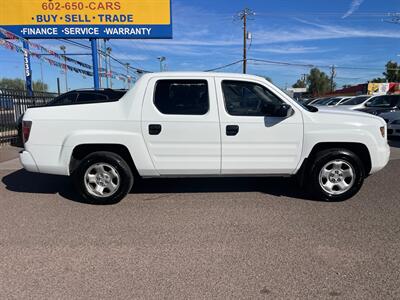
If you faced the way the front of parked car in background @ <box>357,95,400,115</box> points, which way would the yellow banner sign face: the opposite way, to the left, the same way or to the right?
to the left

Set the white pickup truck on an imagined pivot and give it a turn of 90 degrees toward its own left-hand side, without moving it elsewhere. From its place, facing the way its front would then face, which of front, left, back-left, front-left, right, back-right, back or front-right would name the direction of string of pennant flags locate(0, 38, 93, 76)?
front-left

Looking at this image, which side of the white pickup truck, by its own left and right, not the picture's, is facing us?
right

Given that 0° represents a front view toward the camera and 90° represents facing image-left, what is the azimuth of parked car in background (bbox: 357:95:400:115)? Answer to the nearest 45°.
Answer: approximately 45°

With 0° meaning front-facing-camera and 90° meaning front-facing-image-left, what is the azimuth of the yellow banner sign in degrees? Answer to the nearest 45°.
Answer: approximately 0°

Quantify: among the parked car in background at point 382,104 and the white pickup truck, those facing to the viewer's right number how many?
1

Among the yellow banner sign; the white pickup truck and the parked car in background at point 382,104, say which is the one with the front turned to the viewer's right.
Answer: the white pickup truck

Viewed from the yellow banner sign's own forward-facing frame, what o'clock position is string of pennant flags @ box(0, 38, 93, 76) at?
The string of pennant flags is roughly at 4 o'clock from the yellow banner sign.

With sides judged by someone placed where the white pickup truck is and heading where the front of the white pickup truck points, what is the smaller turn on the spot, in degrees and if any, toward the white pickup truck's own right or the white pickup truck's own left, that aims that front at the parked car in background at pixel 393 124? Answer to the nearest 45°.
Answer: approximately 45° to the white pickup truck's own left

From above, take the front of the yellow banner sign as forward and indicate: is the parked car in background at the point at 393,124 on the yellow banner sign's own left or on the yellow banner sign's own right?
on the yellow banner sign's own left

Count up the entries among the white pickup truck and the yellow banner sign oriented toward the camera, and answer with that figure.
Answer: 1

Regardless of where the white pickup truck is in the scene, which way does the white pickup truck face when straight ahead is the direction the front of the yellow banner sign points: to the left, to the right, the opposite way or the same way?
to the left

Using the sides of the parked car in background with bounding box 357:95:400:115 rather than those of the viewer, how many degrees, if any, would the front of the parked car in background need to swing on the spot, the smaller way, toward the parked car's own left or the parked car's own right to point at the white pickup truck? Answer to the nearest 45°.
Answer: approximately 45° to the parked car's own left

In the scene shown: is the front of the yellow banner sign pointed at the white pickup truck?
yes
